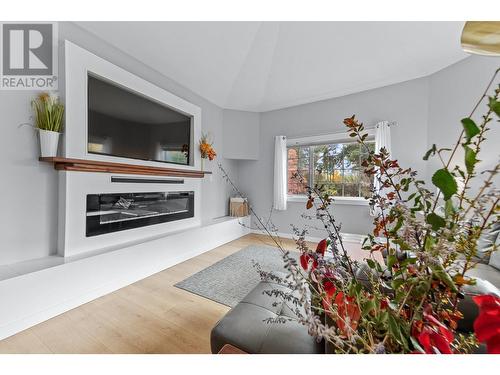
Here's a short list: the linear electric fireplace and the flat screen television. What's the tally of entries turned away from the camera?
0

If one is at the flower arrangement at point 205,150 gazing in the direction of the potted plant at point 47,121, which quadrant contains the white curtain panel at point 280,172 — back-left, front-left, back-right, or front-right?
back-left

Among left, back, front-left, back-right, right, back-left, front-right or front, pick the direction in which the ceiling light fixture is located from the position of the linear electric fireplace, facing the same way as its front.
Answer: front-right

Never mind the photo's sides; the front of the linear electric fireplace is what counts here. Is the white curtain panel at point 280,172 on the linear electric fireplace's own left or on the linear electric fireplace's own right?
on the linear electric fireplace's own left

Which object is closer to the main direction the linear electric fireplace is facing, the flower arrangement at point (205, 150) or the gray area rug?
the gray area rug

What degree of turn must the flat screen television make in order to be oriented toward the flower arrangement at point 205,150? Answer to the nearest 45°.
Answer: approximately 90° to its left

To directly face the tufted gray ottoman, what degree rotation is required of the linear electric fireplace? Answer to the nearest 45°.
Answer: approximately 45° to its right

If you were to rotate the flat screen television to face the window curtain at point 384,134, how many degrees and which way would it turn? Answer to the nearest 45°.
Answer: approximately 45° to its left

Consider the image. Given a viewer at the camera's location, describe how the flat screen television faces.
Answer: facing the viewer and to the right of the viewer

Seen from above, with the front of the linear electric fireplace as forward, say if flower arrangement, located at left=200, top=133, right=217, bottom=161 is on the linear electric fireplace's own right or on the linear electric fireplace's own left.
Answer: on the linear electric fireplace's own left

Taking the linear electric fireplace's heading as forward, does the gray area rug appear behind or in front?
in front

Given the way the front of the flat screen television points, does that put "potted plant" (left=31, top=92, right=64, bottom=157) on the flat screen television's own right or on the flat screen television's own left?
on the flat screen television's own right
